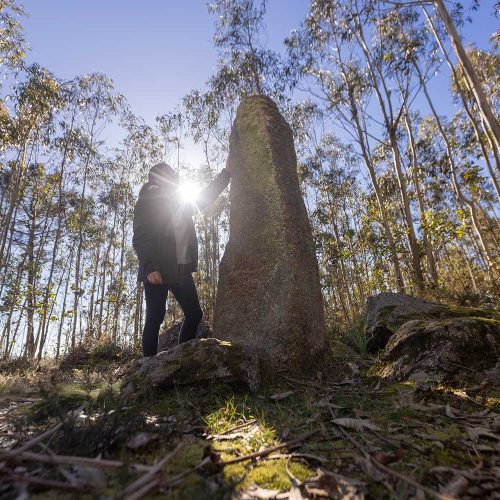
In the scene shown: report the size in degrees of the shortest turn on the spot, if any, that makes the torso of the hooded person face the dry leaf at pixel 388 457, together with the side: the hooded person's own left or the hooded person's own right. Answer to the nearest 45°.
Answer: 0° — they already face it

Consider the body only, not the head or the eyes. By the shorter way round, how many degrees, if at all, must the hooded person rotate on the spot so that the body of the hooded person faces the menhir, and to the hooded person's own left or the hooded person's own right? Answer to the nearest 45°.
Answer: approximately 45° to the hooded person's own left

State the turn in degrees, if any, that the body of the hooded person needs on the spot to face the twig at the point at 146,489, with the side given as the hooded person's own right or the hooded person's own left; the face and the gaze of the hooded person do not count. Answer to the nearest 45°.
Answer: approximately 45° to the hooded person's own right

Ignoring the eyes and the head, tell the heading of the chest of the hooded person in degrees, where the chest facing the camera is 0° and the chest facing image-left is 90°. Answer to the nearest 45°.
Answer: approximately 315°
